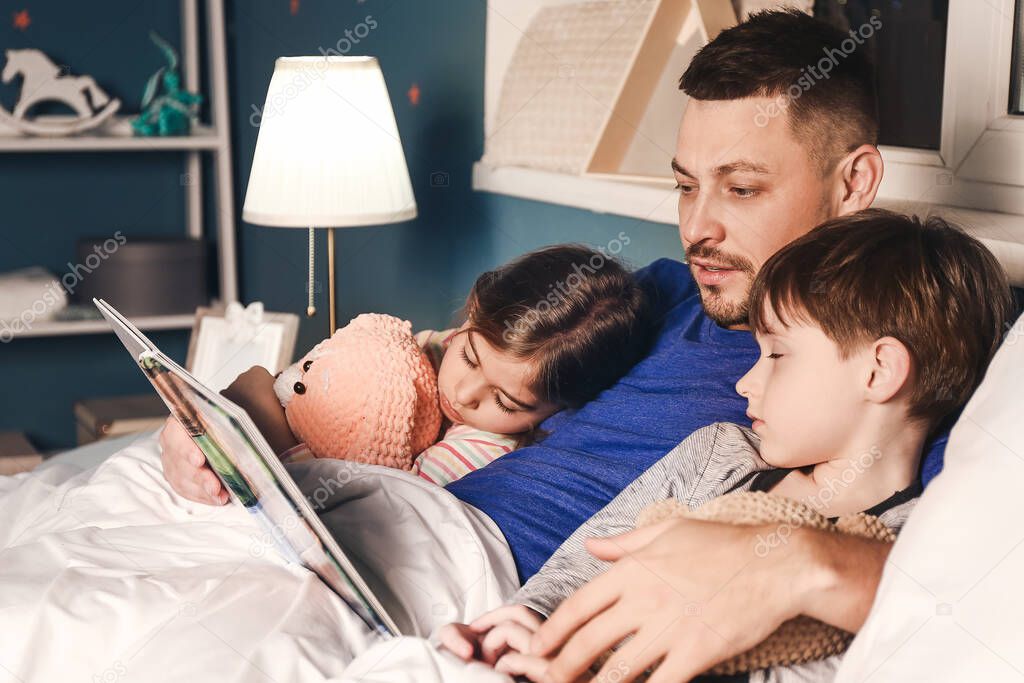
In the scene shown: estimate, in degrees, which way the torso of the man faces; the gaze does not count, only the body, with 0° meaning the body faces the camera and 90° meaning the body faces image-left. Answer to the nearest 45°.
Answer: approximately 45°

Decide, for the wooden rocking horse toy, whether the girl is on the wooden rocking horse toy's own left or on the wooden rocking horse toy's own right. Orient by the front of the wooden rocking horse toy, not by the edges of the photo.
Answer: on the wooden rocking horse toy's own left

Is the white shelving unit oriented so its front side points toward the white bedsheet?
yes

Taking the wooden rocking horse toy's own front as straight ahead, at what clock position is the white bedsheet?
The white bedsheet is roughly at 9 o'clock from the wooden rocking horse toy.

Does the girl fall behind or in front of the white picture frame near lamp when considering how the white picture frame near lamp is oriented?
in front

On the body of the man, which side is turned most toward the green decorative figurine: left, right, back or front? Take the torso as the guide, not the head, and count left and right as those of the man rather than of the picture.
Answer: right

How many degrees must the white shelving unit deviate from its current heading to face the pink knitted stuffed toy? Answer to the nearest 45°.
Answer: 0° — it already faces it

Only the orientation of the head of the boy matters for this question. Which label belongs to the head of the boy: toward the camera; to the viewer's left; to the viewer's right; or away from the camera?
to the viewer's left

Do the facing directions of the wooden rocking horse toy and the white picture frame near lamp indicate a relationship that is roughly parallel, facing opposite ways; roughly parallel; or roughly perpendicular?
roughly perpendicular

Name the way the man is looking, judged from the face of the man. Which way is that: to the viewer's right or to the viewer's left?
to the viewer's left

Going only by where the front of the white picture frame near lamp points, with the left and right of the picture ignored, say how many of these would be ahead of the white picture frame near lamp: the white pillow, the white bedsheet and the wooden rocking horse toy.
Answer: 2

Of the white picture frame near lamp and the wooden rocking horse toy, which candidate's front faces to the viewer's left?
the wooden rocking horse toy
